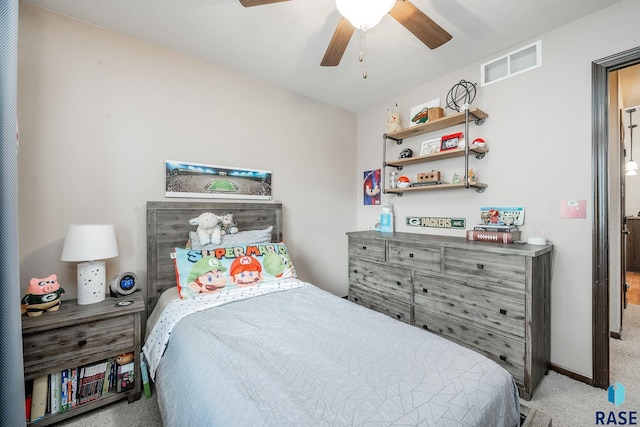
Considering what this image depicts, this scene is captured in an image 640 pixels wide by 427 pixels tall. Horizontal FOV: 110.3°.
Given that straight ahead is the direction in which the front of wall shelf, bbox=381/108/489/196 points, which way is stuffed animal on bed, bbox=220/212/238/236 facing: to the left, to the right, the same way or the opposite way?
to the left

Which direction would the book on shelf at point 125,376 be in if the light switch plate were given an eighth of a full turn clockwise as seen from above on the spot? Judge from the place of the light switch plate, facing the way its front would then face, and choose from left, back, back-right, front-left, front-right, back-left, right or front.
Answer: front

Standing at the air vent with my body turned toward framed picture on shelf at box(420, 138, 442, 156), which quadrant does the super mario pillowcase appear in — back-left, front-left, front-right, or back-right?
front-left

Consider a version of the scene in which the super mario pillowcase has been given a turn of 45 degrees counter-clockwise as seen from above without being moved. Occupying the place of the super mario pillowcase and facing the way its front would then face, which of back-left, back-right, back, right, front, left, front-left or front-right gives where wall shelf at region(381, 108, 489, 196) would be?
front-left

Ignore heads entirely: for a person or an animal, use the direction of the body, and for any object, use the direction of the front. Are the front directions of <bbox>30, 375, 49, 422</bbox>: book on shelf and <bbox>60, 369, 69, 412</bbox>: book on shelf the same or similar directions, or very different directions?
same or similar directions

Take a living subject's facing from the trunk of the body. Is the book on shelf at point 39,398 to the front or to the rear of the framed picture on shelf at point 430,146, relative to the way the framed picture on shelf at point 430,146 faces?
to the front

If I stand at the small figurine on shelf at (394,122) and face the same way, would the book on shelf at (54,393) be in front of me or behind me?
in front

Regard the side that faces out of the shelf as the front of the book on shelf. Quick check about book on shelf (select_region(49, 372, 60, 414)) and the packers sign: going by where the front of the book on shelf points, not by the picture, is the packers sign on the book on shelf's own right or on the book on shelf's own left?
on the book on shelf's own left

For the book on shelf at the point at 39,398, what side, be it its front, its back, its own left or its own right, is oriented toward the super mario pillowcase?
left

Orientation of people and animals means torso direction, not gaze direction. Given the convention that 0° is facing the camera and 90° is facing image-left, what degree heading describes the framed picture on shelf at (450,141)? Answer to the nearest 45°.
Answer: approximately 45°

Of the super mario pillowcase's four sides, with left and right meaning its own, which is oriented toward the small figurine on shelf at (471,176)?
left

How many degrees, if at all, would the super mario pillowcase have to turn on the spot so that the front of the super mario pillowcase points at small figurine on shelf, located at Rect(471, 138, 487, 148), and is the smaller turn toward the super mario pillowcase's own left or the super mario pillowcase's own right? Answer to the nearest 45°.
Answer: approximately 90° to the super mario pillowcase's own left

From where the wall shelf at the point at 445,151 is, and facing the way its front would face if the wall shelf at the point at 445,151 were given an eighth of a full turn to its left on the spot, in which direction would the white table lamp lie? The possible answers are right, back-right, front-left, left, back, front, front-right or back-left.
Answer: front-right

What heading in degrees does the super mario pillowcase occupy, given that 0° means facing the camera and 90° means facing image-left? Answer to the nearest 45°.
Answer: approximately 0°

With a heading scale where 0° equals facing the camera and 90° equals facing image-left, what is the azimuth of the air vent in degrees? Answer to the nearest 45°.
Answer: approximately 45°
